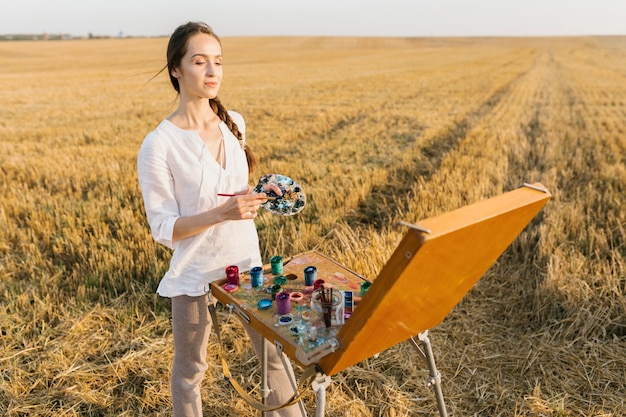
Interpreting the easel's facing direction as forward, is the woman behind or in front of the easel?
in front

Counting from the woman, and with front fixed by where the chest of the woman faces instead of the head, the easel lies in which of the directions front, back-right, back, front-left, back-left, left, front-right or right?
front

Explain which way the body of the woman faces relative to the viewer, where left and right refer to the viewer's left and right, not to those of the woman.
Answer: facing the viewer and to the right of the viewer

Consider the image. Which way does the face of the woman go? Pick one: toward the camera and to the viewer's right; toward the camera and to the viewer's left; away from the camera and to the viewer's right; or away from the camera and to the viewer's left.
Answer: toward the camera and to the viewer's right

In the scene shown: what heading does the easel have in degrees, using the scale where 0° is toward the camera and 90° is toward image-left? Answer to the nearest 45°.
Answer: approximately 135°

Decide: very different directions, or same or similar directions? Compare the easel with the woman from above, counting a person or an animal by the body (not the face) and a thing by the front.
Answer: very different directions
